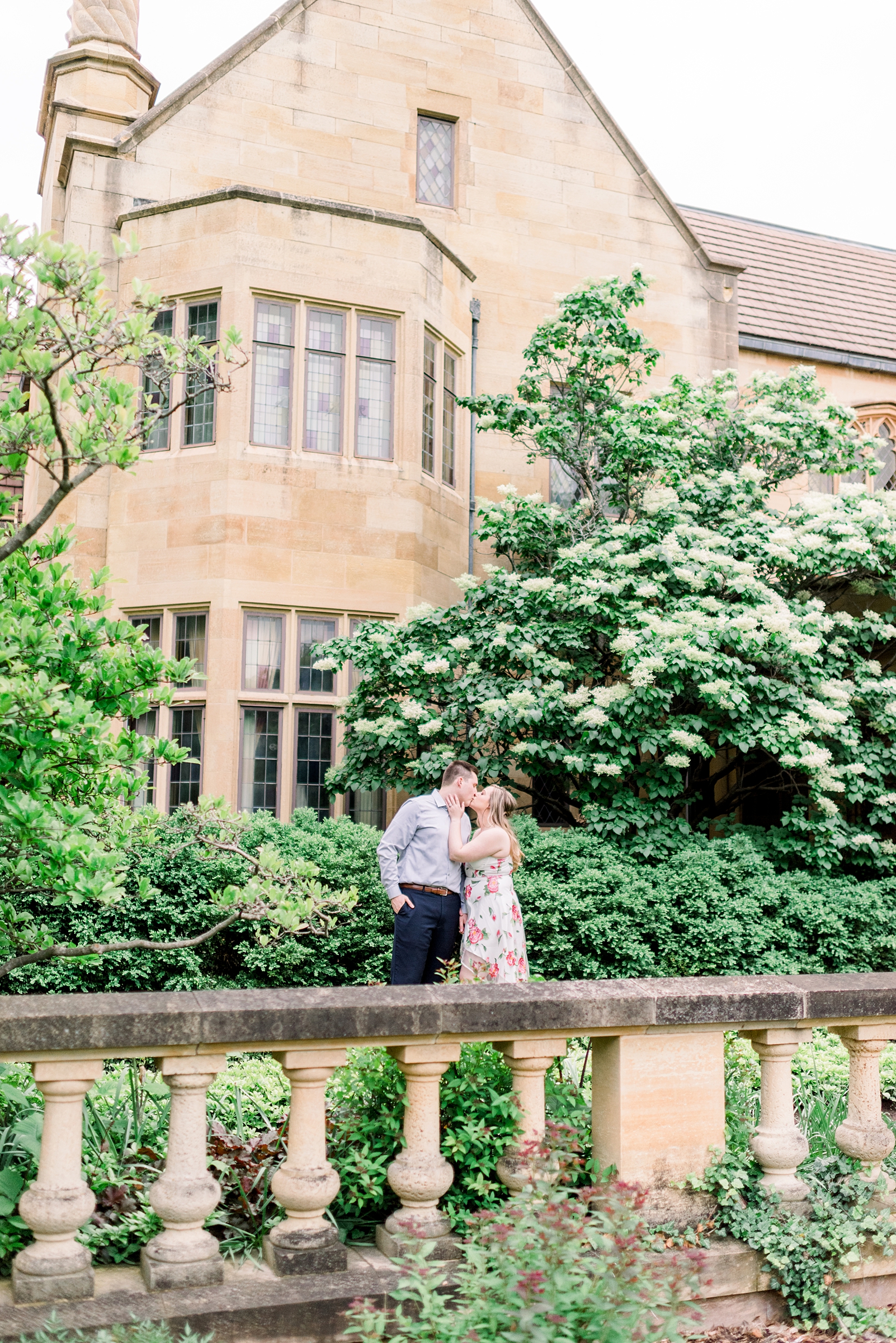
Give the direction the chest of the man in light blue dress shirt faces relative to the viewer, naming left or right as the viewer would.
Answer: facing the viewer and to the right of the viewer

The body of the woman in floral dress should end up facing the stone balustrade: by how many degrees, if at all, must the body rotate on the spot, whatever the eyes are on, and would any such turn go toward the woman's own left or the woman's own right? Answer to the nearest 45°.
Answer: approximately 90° to the woman's own left

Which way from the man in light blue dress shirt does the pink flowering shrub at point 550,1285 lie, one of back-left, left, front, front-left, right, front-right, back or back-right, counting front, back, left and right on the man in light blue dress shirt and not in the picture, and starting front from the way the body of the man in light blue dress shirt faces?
front-right

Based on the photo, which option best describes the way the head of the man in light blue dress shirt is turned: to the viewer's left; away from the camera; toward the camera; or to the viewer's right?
to the viewer's right

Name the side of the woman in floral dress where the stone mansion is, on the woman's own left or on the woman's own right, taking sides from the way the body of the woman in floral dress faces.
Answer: on the woman's own right

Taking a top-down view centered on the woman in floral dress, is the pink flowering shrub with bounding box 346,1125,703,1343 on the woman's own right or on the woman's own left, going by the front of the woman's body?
on the woman's own left

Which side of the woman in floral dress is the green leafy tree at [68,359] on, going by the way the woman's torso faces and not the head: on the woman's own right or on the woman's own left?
on the woman's own left

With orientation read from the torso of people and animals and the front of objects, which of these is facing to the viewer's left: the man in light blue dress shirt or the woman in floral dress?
the woman in floral dress

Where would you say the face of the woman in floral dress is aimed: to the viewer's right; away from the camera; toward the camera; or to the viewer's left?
to the viewer's left

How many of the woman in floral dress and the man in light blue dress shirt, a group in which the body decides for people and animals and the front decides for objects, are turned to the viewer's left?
1

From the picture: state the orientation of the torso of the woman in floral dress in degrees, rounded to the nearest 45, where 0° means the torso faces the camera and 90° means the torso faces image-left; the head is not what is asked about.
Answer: approximately 90°

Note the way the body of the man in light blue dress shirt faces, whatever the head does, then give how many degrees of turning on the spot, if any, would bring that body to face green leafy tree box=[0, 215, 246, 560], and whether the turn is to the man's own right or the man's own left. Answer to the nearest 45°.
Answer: approximately 45° to the man's own right

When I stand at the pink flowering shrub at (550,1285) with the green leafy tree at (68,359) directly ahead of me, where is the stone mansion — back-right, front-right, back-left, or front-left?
front-right
